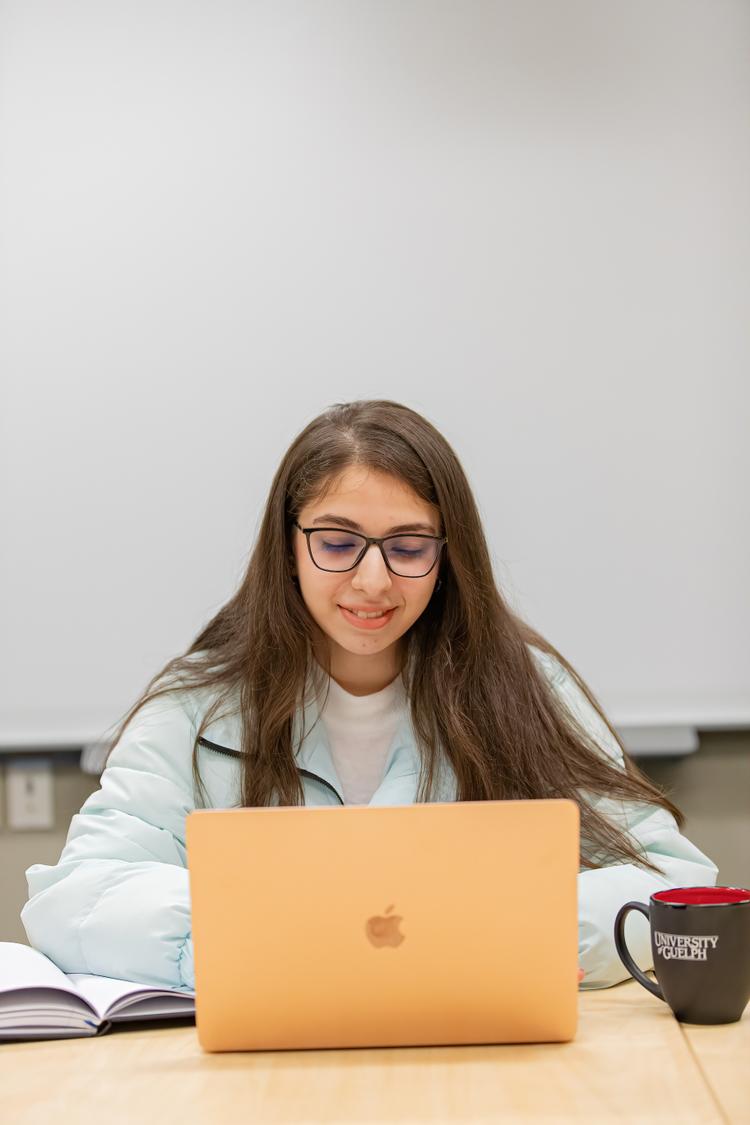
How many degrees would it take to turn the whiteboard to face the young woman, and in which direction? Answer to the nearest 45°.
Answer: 0° — it already faces them

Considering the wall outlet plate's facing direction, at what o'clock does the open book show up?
The open book is roughly at 12 o'clock from the wall outlet plate.

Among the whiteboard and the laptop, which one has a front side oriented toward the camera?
the whiteboard

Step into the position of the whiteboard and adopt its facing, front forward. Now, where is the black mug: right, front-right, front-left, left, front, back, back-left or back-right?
front

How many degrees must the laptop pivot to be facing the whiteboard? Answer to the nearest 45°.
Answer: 0° — it already faces it

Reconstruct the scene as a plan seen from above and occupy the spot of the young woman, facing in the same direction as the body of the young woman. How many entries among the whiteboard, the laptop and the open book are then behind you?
1

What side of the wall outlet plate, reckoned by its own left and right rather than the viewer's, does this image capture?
front

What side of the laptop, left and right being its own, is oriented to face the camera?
back

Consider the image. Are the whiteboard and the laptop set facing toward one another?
yes

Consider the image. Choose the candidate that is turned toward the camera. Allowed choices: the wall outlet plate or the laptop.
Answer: the wall outlet plate

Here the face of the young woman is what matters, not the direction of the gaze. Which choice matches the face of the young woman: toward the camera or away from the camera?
toward the camera

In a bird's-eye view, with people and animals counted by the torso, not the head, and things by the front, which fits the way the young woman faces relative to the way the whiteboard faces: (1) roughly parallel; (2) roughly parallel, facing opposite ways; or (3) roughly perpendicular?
roughly parallel

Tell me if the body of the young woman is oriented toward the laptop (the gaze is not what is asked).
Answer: yes

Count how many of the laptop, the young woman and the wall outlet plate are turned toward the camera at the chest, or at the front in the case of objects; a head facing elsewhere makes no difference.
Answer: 2

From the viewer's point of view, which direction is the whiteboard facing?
toward the camera

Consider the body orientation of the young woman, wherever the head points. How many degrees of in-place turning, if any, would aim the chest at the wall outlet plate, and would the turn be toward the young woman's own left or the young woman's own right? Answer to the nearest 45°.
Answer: approximately 135° to the young woman's own right

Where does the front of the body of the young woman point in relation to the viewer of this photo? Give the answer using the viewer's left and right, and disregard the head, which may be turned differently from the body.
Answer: facing the viewer

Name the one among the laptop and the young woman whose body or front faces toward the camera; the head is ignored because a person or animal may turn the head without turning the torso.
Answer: the young woman
